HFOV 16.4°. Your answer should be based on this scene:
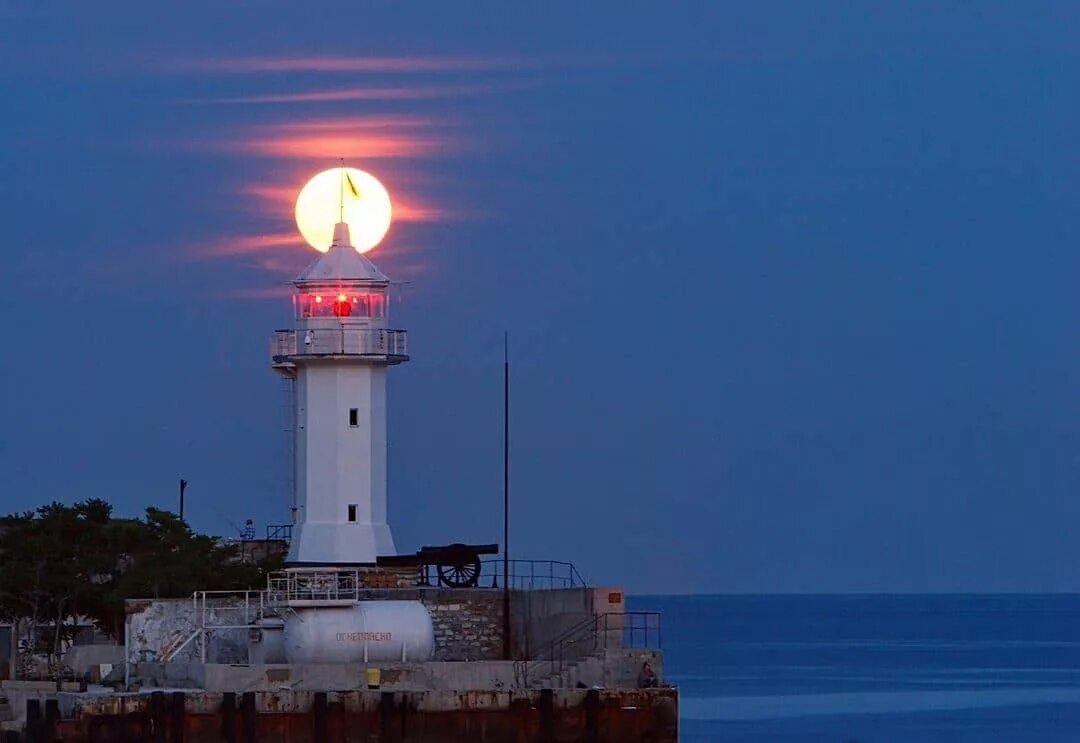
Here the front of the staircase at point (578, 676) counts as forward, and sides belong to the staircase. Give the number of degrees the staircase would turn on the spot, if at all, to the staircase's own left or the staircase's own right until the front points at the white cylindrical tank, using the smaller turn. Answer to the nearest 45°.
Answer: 0° — it already faces it

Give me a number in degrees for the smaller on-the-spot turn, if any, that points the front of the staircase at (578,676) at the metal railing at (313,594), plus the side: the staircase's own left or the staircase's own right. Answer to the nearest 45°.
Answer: approximately 45° to the staircase's own right

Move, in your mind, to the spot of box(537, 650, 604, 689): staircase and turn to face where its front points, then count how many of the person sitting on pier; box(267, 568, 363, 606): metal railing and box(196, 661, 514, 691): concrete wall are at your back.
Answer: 1

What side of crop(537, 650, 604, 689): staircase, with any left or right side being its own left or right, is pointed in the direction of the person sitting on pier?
back

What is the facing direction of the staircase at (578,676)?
to the viewer's left

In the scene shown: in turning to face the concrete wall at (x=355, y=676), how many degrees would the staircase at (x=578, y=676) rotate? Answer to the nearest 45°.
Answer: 0° — it already faces it

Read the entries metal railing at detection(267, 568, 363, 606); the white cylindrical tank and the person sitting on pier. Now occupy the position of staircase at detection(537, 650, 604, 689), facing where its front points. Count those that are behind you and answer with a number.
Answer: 1
